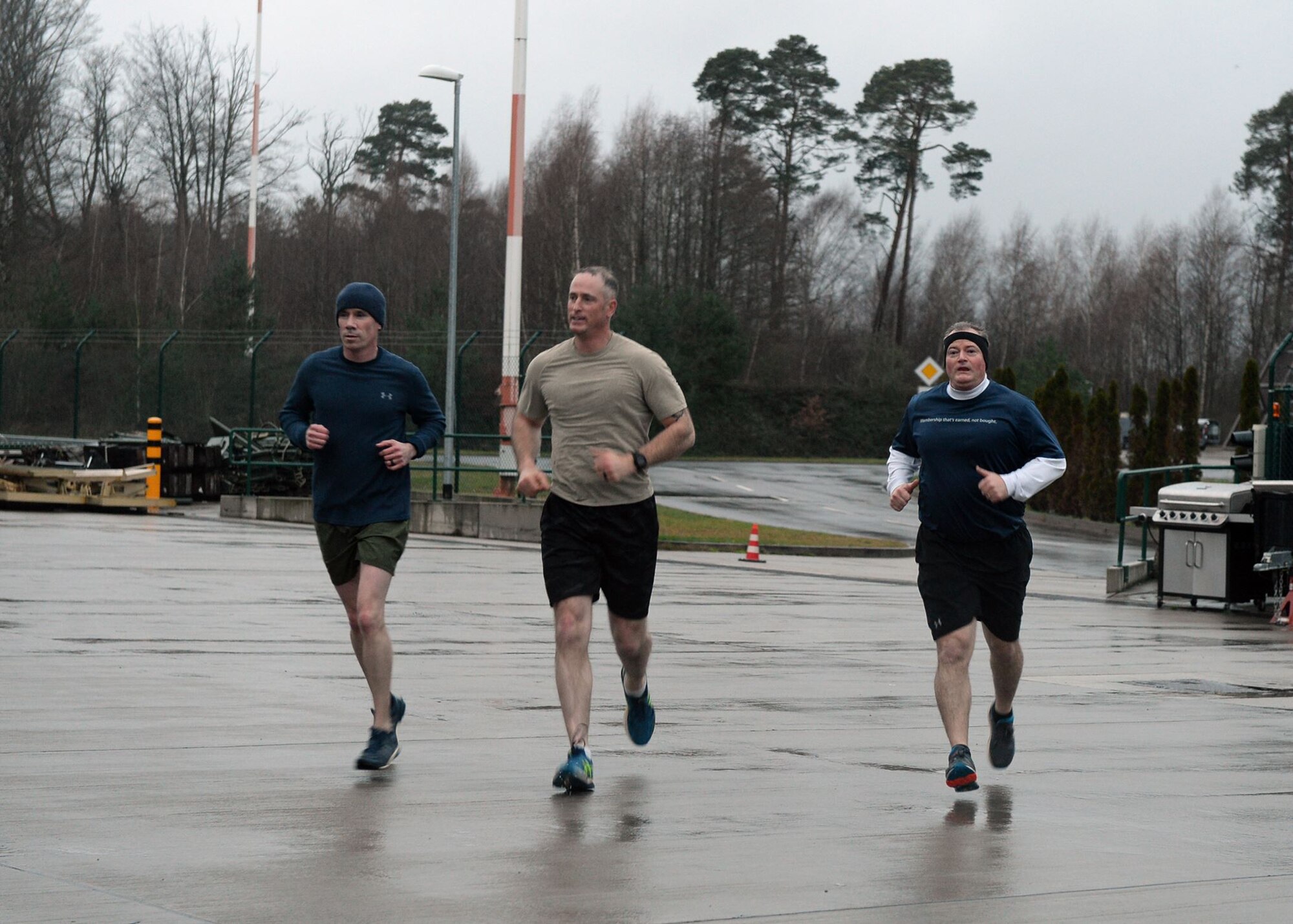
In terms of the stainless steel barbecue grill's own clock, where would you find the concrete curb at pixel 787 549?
The concrete curb is roughly at 3 o'clock from the stainless steel barbecue grill.

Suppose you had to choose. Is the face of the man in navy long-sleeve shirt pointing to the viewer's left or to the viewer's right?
to the viewer's left

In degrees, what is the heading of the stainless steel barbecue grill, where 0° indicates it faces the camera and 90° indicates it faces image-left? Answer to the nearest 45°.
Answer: approximately 45°

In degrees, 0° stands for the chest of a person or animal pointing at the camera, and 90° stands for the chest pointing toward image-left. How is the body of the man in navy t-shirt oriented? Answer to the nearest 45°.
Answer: approximately 0°

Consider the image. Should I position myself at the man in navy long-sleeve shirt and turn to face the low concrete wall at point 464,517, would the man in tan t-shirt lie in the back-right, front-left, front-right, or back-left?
back-right

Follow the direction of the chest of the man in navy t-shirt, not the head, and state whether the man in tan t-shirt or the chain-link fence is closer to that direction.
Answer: the man in tan t-shirt

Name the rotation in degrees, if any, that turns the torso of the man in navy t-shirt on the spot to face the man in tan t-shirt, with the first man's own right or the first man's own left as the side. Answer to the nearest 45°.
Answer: approximately 90° to the first man's own right

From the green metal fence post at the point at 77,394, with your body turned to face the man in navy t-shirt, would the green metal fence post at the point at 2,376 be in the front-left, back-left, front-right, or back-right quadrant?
back-right

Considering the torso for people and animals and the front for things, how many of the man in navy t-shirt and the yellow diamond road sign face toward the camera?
2

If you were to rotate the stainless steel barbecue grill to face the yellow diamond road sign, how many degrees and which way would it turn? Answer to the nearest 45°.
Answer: approximately 135° to its right
